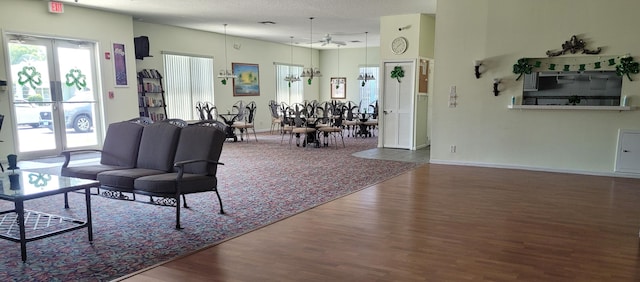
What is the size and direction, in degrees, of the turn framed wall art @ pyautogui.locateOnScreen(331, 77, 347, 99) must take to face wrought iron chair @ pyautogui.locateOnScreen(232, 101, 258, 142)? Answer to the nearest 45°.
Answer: approximately 45° to its right

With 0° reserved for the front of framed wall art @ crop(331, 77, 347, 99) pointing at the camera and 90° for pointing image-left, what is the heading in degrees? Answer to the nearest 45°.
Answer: approximately 0°

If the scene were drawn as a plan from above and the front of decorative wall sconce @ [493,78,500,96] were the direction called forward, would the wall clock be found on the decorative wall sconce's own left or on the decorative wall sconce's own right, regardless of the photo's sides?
on the decorative wall sconce's own right

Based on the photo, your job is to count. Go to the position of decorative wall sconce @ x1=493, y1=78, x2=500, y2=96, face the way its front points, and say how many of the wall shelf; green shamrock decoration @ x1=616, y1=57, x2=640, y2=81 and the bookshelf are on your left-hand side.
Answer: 2

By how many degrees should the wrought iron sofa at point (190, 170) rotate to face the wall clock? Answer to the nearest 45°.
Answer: approximately 180°
